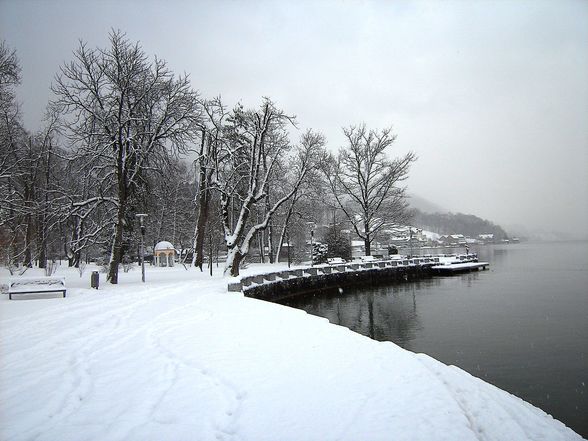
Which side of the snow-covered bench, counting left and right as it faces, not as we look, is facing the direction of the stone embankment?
left

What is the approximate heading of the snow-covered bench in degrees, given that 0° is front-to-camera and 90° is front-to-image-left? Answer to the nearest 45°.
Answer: approximately 0°

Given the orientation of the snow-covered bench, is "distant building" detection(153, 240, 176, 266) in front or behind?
behind

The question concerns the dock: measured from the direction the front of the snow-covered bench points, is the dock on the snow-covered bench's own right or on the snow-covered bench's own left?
on the snow-covered bench's own left

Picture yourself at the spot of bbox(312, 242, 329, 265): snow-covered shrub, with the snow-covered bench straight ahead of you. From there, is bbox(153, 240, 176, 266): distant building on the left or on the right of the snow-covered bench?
right

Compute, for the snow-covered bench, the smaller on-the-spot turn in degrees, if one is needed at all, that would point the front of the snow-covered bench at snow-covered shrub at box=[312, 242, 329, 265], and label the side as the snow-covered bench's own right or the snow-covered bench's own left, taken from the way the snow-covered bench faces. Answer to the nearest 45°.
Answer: approximately 135° to the snow-covered bench's own left

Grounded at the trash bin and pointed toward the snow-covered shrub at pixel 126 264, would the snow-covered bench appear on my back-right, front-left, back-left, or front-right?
back-left

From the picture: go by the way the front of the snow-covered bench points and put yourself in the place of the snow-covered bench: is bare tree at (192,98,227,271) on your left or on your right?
on your left

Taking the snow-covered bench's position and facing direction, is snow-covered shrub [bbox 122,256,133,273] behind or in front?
behind
